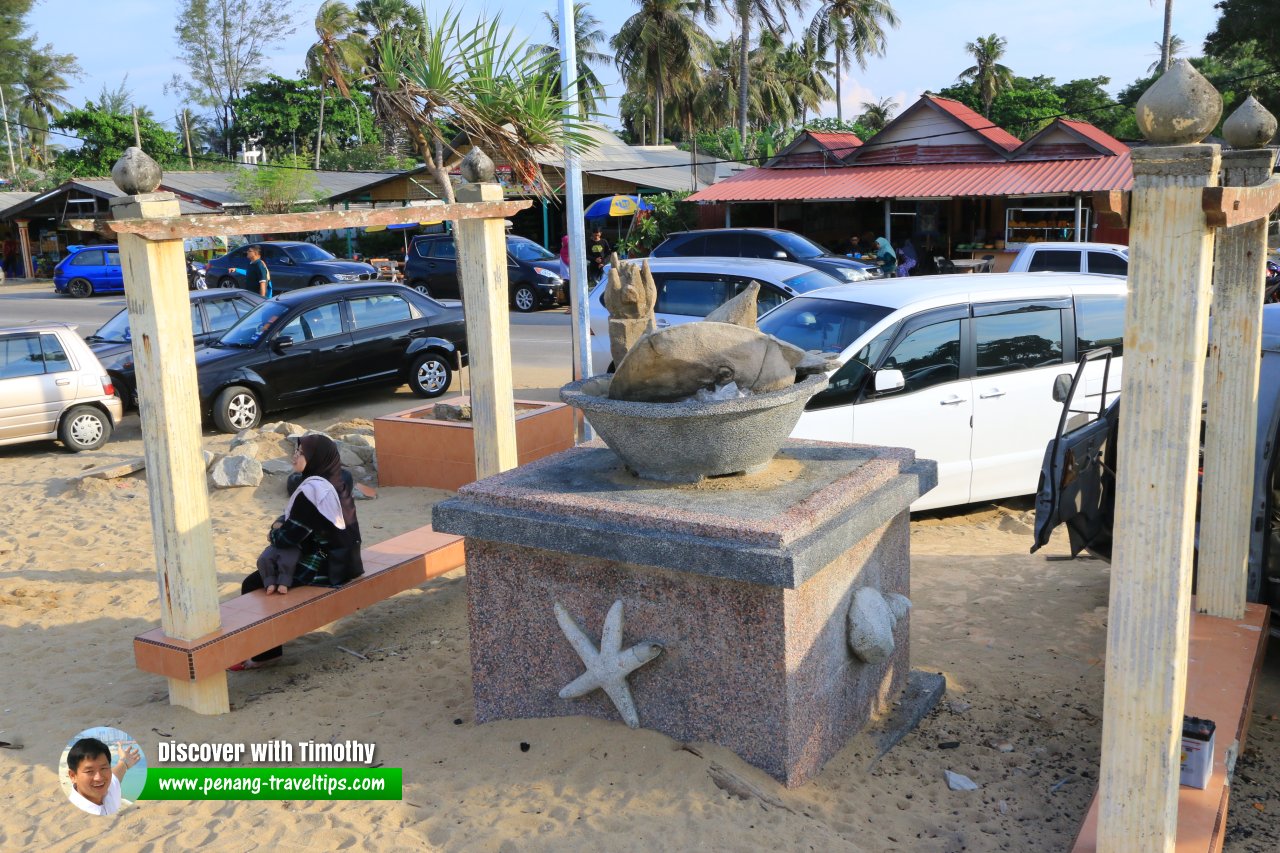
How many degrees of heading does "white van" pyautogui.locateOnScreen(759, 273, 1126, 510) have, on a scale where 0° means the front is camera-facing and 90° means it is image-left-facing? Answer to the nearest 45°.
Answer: approximately 45°

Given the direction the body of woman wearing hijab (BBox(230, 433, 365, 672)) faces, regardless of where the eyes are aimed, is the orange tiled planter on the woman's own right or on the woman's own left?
on the woman's own right

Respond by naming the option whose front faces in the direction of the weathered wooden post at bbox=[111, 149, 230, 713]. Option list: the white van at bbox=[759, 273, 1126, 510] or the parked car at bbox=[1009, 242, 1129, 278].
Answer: the white van

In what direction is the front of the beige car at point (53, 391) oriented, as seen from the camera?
facing to the left of the viewer

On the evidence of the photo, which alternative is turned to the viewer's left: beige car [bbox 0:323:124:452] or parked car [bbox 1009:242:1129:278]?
the beige car

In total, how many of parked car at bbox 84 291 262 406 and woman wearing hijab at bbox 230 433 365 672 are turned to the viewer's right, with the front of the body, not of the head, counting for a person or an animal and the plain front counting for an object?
0

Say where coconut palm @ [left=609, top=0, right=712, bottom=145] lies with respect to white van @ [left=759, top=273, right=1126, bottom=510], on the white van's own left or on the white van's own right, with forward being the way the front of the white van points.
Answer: on the white van's own right

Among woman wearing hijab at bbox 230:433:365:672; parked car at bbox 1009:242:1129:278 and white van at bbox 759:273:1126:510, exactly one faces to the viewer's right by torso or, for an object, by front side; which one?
the parked car

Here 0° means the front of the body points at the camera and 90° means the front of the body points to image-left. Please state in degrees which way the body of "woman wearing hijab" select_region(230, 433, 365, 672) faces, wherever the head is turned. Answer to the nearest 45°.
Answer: approximately 90°

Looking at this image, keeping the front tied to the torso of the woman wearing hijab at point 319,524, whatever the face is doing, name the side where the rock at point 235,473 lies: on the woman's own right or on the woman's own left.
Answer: on the woman's own right

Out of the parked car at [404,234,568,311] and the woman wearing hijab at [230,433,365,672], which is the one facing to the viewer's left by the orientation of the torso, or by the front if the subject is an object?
the woman wearing hijab

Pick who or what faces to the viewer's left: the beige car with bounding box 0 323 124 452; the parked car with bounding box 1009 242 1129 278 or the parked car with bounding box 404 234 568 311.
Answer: the beige car

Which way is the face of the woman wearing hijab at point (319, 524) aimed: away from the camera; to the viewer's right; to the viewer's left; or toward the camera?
to the viewer's left

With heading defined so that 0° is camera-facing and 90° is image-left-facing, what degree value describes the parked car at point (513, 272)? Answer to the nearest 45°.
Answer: approximately 315°

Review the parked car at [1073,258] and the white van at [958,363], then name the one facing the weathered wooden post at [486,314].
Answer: the white van
